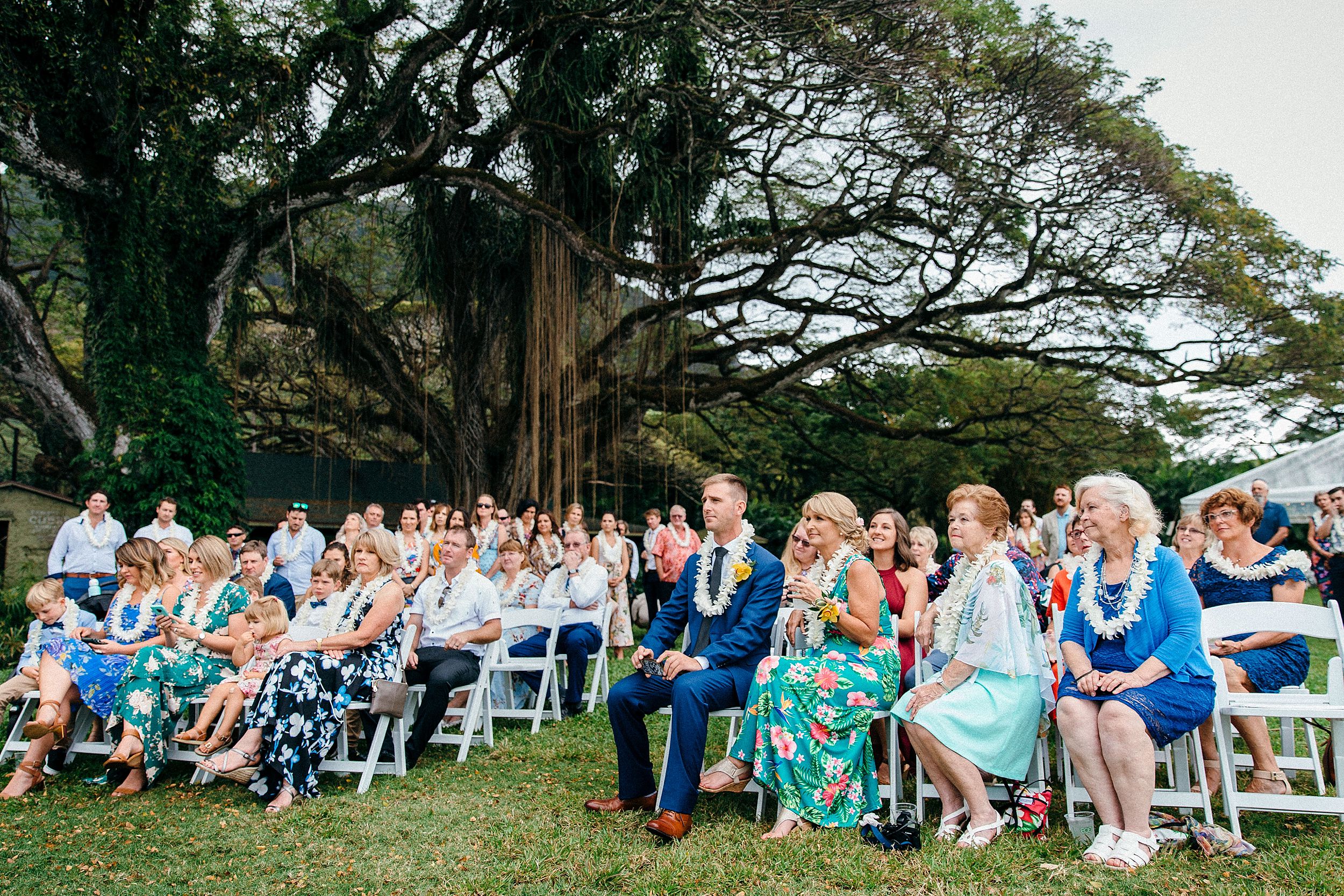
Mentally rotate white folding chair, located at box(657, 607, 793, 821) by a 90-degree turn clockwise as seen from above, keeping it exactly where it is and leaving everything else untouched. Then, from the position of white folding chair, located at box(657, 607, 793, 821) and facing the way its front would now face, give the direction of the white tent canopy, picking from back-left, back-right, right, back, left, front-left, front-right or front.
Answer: right

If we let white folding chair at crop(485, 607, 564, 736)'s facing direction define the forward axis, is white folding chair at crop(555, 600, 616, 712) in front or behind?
behind

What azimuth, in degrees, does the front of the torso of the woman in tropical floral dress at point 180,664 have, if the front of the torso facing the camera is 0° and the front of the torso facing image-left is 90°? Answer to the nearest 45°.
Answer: approximately 45°

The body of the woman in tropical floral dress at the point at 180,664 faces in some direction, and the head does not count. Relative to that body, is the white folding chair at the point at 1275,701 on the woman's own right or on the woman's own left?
on the woman's own left

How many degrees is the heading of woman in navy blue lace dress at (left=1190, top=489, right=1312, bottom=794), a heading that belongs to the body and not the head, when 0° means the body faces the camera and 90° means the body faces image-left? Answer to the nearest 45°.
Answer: approximately 45°

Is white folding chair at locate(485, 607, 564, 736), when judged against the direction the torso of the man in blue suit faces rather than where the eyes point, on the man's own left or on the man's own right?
on the man's own right

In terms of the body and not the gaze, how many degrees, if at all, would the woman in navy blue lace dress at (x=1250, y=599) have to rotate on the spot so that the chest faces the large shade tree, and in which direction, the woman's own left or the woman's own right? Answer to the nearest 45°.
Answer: approximately 90° to the woman's own right

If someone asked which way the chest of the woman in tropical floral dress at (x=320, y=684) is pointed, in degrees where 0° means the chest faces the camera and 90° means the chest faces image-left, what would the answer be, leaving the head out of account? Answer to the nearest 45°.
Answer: approximately 45°

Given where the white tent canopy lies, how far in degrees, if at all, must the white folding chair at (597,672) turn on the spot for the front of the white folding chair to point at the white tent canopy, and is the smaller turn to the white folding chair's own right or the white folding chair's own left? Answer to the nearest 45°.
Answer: approximately 180°
